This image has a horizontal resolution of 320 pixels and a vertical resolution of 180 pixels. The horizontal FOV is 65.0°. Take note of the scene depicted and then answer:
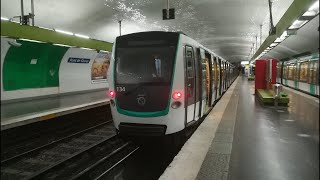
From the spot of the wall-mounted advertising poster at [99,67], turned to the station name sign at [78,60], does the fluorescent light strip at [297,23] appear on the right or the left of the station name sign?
left

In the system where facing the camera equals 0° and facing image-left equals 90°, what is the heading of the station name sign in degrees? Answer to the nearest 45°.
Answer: approximately 315°

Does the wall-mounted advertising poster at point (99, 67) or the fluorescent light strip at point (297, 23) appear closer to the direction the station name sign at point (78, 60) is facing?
the fluorescent light strip

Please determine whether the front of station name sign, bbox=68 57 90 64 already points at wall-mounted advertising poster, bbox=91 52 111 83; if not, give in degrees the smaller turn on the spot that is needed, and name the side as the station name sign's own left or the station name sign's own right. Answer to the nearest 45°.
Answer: approximately 90° to the station name sign's own left

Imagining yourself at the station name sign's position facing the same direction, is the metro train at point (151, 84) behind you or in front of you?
in front

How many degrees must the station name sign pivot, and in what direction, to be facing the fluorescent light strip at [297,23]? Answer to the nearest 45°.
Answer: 0° — it already faces it

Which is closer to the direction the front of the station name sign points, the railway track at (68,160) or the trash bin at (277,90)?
the trash bin

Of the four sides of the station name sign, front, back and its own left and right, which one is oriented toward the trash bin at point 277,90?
front

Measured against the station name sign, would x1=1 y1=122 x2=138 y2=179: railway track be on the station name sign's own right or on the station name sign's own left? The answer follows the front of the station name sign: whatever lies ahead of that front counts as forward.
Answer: on the station name sign's own right
